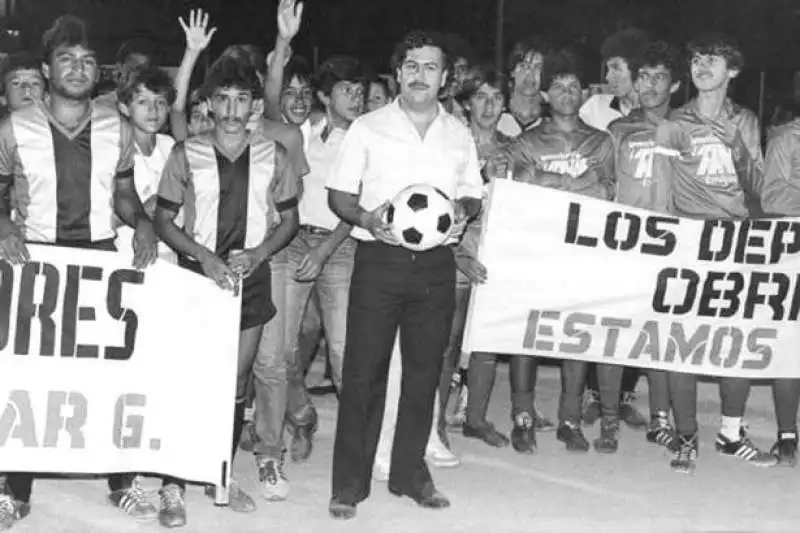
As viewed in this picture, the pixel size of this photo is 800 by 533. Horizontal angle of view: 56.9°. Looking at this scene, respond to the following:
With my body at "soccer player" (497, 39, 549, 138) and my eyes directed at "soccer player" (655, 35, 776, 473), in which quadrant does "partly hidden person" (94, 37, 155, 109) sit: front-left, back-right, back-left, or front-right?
back-right

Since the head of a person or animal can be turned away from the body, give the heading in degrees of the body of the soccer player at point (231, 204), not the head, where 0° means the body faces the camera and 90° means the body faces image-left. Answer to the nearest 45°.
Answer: approximately 0°

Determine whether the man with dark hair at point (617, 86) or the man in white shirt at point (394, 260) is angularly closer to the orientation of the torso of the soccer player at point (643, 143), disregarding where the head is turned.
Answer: the man in white shirt

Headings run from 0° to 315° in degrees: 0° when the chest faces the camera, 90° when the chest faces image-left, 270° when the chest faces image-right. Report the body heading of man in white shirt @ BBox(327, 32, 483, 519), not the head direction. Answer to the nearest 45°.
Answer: approximately 0°

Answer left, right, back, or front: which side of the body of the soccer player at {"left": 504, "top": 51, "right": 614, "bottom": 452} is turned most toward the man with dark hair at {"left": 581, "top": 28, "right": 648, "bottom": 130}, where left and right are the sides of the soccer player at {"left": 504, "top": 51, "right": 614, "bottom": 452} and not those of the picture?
back
